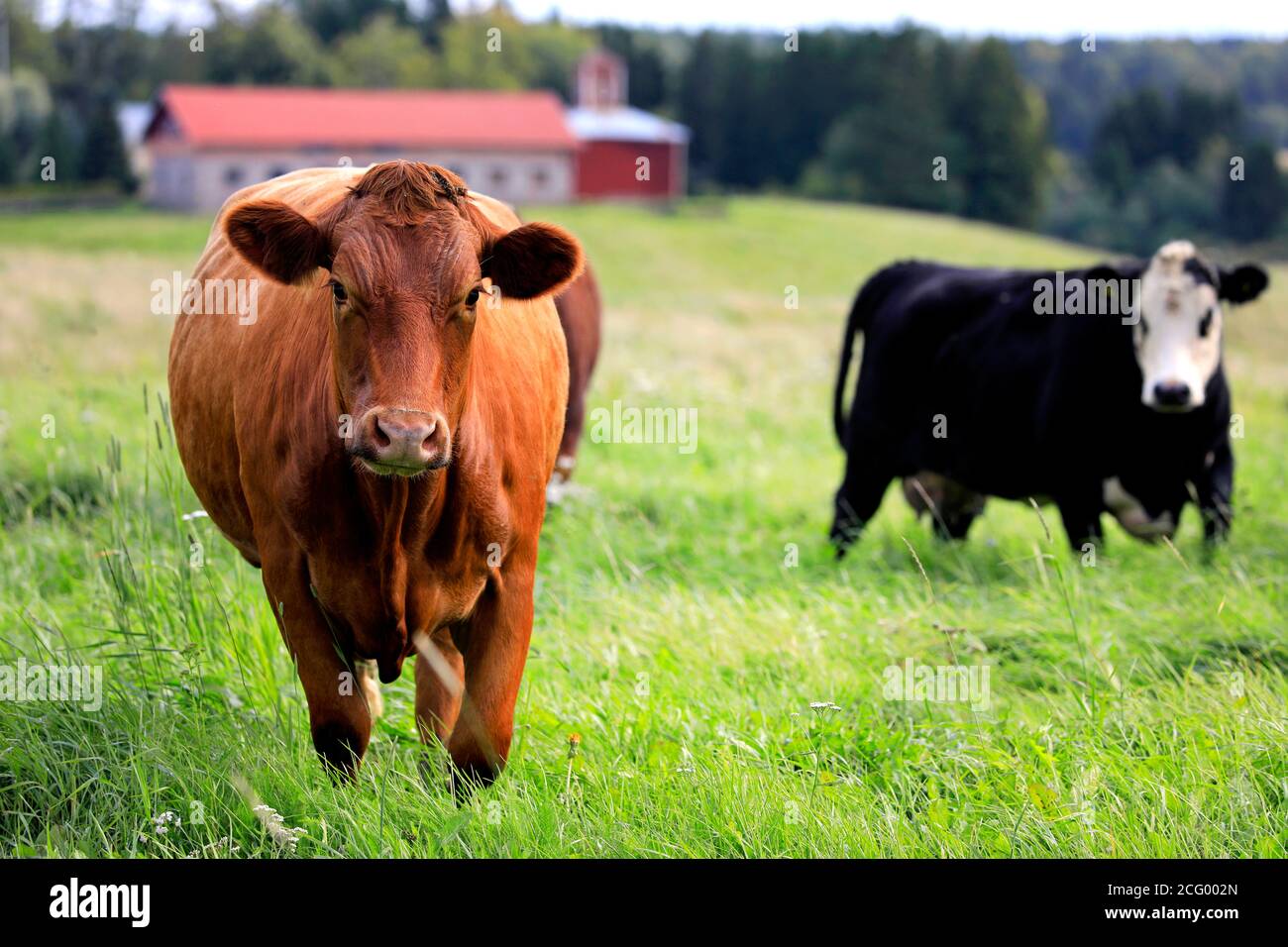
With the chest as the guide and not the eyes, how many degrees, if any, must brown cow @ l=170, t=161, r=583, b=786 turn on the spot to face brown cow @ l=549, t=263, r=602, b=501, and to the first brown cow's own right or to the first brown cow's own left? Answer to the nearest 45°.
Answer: approximately 180°

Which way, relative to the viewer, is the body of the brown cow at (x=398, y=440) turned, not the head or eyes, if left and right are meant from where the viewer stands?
facing the viewer

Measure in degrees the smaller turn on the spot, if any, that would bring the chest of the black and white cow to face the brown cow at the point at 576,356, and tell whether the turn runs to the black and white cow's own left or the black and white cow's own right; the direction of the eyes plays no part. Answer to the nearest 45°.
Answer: approximately 135° to the black and white cow's own right

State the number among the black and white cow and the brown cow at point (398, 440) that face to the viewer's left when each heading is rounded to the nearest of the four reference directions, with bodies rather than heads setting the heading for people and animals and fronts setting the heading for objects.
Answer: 0

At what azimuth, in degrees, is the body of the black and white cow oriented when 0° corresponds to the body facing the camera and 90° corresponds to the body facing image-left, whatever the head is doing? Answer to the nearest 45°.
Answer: approximately 315°

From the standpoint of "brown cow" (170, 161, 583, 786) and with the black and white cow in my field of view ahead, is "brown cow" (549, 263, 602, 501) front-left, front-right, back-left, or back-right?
front-left

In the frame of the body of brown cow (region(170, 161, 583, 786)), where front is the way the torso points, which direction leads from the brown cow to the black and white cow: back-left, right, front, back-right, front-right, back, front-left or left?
back-left
